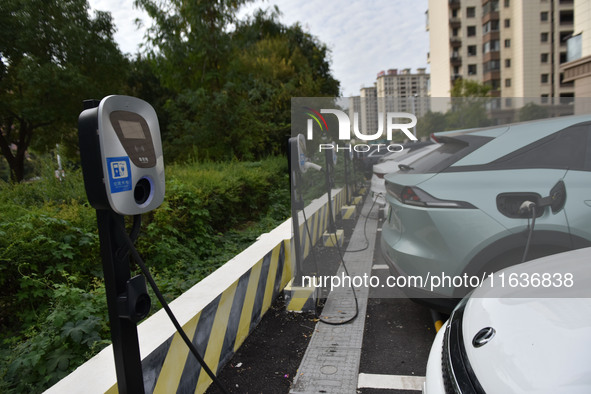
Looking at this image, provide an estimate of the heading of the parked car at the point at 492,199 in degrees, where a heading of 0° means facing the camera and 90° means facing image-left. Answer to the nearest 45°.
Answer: approximately 225°

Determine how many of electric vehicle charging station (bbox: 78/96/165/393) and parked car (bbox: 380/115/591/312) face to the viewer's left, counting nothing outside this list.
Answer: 0

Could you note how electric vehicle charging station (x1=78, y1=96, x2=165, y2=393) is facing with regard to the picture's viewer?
facing the viewer and to the right of the viewer

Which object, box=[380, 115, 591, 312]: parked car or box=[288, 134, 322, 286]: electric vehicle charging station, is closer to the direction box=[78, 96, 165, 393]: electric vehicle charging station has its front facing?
the parked car

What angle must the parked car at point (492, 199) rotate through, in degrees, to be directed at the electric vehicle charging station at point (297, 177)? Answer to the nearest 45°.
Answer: approximately 135° to its left

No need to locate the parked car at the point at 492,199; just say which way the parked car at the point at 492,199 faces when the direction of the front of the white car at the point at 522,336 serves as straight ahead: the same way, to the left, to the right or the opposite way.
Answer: the opposite way

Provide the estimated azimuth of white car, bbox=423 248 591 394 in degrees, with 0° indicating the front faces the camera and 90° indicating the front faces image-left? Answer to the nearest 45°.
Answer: approximately 45°
